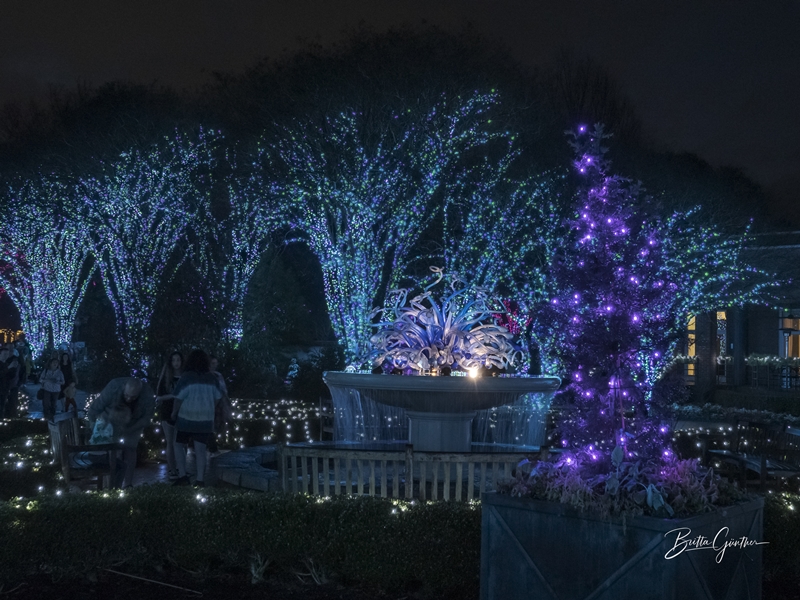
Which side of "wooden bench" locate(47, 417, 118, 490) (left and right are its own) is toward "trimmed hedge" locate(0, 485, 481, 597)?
right

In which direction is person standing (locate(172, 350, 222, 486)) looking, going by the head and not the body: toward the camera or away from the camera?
away from the camera

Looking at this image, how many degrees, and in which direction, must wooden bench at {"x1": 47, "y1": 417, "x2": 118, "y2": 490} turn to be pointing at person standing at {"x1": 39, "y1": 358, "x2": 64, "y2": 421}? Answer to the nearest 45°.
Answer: approximately 45° to its left

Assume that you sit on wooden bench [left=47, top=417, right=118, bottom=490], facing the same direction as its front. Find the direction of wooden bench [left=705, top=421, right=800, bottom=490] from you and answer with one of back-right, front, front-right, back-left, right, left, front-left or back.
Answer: front-right

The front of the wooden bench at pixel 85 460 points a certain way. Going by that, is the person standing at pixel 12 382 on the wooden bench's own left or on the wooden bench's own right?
on the wooden bench's own left

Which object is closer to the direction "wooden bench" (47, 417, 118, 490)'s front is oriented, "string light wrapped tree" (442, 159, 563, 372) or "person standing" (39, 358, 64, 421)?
the string light wrapped tree

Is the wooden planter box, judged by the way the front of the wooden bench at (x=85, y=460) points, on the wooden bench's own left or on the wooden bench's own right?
on the wooden bench's own right

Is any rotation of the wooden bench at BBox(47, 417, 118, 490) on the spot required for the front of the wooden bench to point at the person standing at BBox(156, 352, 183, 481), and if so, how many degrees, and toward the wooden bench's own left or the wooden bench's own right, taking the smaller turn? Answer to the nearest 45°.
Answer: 0° — it already faces them

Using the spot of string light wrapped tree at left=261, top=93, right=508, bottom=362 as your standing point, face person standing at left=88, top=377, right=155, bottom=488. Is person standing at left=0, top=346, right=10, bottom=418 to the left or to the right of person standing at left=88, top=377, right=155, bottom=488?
right

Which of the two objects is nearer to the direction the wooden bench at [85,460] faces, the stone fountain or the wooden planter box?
the stone fountain
